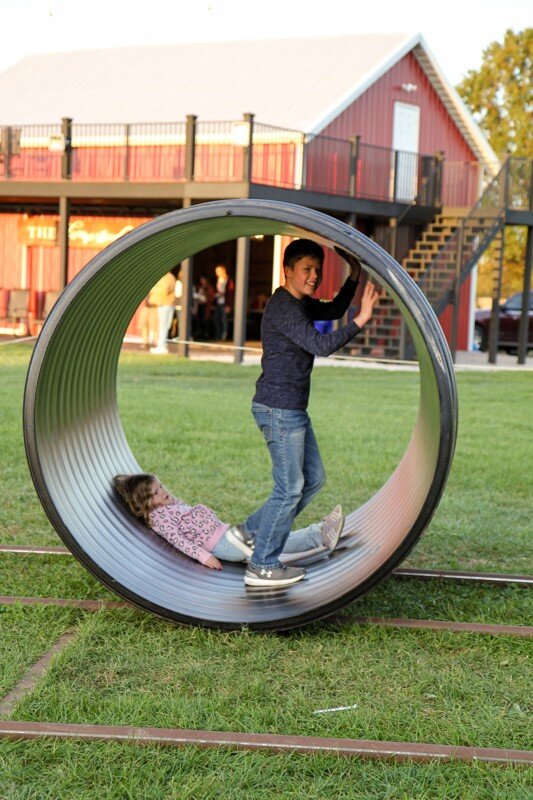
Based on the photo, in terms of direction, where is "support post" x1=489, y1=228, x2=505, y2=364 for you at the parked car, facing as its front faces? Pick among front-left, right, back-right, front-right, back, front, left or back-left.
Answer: left

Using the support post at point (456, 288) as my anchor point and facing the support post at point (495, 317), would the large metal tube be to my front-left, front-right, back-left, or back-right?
back-right

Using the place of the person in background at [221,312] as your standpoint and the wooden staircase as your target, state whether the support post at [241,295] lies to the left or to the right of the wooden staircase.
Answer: right

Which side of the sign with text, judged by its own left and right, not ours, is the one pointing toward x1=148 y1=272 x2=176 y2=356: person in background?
front

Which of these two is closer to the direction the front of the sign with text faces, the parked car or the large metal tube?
the large metal tube

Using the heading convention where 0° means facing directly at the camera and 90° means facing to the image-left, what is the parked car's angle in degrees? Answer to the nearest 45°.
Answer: approximately 90°

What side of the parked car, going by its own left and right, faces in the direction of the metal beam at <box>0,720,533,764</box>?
left

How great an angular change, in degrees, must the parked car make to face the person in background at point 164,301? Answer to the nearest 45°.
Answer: approximately 45° to its left

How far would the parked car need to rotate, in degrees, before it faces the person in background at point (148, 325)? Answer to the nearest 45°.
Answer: approximately 45° to its left

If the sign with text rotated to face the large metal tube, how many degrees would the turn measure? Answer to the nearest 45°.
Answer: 0° — it already faces it

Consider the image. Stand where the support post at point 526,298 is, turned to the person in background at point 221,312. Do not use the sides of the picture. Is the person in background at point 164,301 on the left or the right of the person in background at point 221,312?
left

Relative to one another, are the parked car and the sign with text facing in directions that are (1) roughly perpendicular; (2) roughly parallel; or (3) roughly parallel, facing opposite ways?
roughly perpendicular

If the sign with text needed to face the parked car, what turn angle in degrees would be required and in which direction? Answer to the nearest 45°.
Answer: approximately 90° to its left

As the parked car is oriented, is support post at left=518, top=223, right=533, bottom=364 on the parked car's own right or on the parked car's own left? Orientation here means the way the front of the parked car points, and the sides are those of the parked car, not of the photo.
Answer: on the parked car's own left

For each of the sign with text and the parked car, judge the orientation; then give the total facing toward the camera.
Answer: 1

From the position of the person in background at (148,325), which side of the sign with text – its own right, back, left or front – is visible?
front
